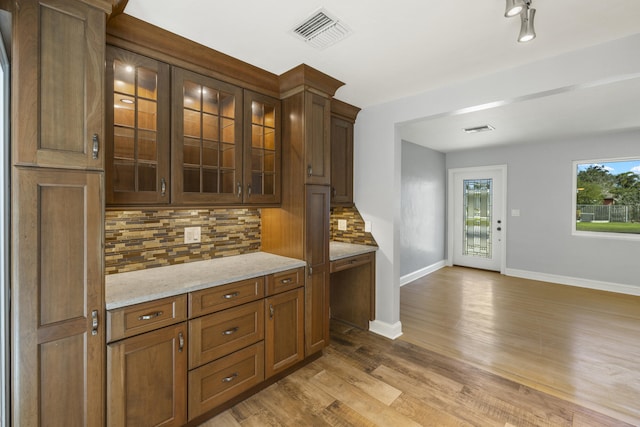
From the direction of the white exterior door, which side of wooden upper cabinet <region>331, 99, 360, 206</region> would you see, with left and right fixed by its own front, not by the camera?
left

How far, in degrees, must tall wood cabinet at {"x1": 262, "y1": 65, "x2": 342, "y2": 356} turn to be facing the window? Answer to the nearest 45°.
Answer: approximately 45° to its left

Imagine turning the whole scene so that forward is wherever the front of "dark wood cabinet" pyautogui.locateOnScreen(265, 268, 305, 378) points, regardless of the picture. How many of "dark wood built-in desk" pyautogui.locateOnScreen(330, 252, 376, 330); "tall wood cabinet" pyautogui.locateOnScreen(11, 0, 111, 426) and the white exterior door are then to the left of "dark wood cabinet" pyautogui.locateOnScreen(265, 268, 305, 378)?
2

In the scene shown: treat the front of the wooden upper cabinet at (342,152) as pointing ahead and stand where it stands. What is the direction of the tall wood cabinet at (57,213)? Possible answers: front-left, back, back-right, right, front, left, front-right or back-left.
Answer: right

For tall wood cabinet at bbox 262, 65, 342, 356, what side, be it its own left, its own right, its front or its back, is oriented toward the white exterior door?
left

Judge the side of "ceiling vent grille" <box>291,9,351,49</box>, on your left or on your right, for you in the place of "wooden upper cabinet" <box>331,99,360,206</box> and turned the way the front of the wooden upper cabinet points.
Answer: on your right

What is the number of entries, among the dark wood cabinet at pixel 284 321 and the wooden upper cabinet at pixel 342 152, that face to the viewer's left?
0

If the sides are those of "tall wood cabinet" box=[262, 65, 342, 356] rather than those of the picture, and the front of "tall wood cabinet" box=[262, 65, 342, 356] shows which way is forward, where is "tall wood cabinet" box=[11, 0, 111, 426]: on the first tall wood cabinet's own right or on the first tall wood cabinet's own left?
on the first tall wood cabinet's own right

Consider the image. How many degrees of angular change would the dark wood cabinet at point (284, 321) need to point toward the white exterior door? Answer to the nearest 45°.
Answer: approximately 90° to its left

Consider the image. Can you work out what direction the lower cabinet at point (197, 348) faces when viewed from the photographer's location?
facing the viewer and to the right of the viewer

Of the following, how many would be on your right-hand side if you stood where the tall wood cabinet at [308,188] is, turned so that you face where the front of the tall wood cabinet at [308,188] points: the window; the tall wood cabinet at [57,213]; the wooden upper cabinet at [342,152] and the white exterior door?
1
